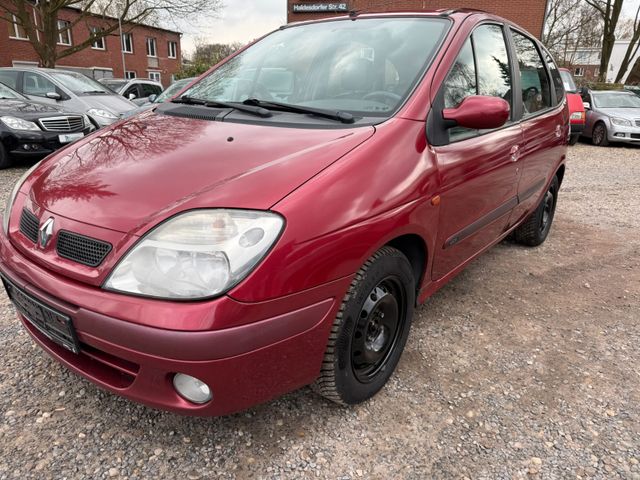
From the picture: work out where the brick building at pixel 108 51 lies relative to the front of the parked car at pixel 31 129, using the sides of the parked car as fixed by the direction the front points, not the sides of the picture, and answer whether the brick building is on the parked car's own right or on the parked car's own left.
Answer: on the parked car's own left

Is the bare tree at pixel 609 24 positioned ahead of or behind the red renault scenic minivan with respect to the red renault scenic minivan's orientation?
behind

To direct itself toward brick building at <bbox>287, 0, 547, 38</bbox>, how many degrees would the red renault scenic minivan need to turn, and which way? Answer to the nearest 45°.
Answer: approximately 180°

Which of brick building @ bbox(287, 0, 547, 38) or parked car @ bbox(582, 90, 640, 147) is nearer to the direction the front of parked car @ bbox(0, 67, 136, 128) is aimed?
the parked car

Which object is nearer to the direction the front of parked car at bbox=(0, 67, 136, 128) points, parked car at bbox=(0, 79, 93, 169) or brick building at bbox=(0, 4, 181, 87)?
the parked car

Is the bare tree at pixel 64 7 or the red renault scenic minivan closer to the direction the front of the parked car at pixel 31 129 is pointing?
the red renault scenic minivan

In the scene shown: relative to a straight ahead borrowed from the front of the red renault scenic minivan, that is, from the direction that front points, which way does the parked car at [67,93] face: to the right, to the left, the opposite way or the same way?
to the left

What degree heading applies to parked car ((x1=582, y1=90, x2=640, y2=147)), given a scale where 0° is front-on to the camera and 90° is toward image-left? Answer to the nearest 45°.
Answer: approximately 315°

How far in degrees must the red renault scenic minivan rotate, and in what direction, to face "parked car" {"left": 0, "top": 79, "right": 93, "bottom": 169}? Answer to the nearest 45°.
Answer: approximately 90° to its right

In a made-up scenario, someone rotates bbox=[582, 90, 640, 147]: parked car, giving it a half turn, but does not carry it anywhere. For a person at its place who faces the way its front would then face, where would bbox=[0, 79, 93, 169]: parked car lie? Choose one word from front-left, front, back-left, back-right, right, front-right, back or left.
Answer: left

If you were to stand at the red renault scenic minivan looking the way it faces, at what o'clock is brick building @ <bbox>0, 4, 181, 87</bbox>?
The brick building is roughly at 4 o'clock from the red renault scenic minivan.

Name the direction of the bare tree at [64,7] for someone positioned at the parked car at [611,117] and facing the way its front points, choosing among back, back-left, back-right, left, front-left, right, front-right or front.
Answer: back-right
